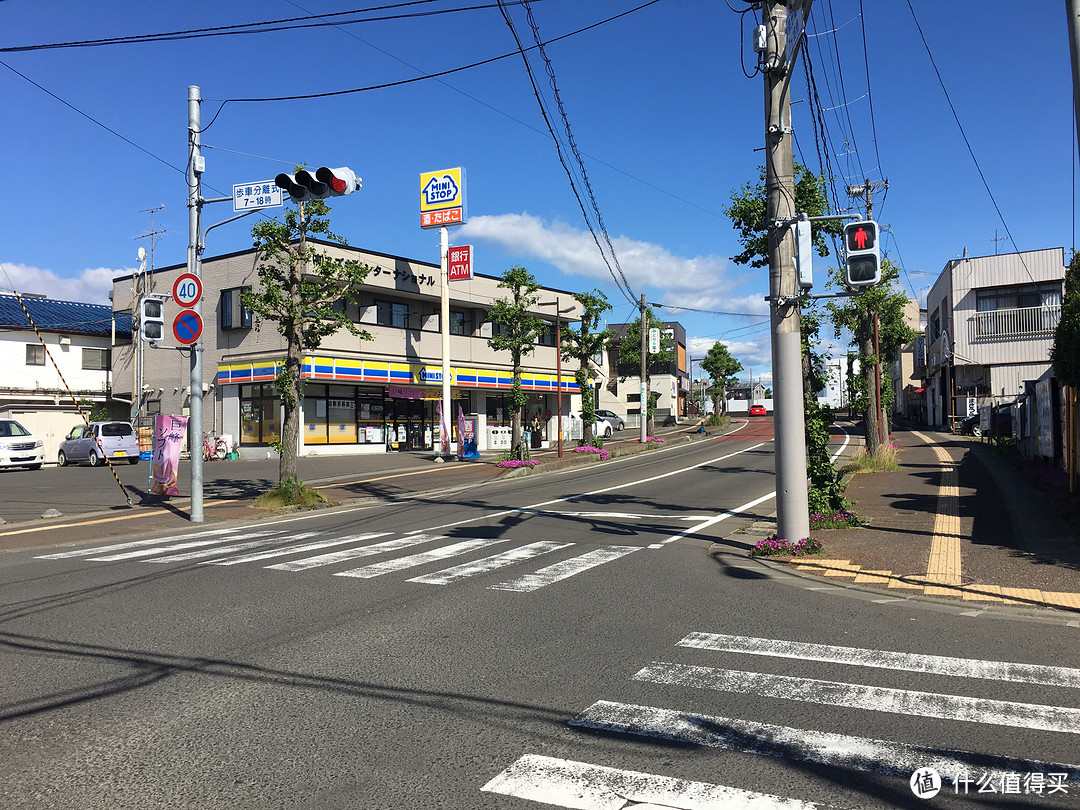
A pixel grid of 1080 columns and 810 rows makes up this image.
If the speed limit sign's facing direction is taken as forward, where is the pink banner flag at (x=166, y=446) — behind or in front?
behind

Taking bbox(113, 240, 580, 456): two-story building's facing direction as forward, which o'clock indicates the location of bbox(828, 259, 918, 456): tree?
The tree is roughly at 12 o'clock from the two-story building.

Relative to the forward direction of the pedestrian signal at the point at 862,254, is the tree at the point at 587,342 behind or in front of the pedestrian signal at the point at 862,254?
behind

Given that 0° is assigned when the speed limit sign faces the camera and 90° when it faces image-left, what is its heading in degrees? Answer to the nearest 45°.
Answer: approximately 0°

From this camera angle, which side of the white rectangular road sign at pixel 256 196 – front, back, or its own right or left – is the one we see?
front

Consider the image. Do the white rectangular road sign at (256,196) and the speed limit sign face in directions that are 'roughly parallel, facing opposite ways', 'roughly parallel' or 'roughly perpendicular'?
roughly parallel

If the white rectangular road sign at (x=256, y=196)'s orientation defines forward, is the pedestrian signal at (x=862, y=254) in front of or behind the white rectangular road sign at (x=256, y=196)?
in front

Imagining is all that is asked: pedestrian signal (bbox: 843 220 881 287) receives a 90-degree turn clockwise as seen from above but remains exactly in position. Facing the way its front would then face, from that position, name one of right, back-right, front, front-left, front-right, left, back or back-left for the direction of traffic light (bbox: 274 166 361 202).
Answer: front

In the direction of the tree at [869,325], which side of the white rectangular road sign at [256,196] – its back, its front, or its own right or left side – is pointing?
left

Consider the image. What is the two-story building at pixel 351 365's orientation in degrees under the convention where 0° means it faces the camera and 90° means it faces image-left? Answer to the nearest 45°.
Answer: approximately 315°
